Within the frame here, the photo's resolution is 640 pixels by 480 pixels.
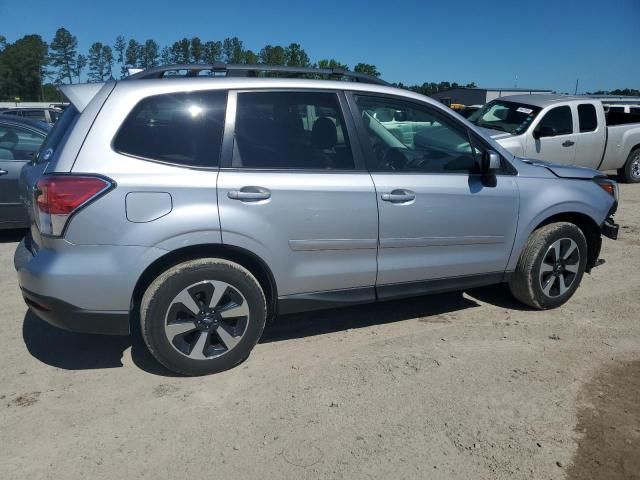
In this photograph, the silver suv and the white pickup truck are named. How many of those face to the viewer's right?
1

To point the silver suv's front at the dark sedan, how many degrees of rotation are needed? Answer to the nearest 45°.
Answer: approximately 135° to its left

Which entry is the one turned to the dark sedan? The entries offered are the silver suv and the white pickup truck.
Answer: the white pickup truck

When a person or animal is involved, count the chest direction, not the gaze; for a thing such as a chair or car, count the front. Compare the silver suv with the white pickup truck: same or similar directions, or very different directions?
very different directions

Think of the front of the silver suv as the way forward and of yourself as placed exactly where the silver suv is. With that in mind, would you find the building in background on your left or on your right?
on your left

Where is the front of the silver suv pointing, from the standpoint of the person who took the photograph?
facing to the right of the viewer

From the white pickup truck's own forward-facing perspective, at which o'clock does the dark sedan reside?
The dark sedan is roughly at 12 o'clock from the white pickup truck.

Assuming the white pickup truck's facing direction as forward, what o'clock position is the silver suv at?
The silver suv is roughly at 11 o'clock from the white pickup truck.
